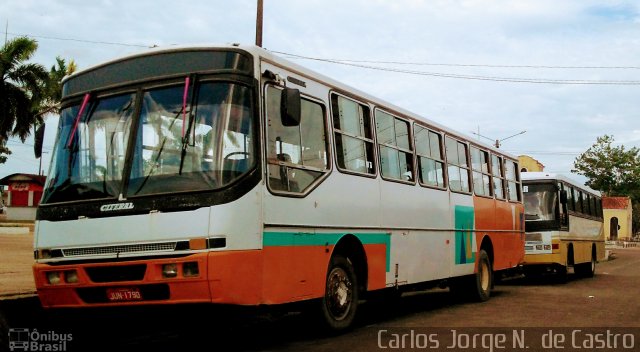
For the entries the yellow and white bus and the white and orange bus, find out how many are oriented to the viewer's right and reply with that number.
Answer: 0

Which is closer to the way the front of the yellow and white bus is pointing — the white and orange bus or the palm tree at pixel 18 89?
the white and orange bus

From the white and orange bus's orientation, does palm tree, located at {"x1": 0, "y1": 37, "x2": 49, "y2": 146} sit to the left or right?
on its right

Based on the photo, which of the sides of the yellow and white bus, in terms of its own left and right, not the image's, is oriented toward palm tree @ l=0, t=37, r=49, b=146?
right

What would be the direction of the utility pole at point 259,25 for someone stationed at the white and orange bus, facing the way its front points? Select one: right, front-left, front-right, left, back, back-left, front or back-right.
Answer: back-right

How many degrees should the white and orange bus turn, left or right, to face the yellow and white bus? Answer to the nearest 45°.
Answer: approximately 180°

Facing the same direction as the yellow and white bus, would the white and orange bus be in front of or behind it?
in front

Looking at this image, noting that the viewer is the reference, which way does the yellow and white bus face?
facing the viewer and to the left of the viewer
